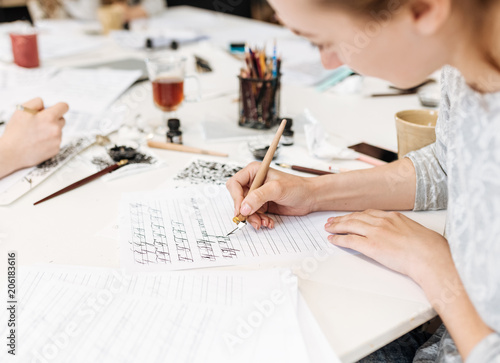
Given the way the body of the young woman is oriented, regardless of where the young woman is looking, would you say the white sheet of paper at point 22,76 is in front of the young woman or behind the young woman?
in front

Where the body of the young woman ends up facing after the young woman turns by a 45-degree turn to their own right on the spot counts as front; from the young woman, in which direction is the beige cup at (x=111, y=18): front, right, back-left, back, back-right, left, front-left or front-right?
front

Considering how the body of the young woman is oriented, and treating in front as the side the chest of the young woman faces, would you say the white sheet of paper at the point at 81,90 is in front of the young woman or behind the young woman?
in front

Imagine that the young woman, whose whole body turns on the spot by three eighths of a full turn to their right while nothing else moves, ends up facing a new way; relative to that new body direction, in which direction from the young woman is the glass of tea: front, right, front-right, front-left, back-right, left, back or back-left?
left

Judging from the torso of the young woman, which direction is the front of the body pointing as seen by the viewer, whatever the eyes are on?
to the viewer's left

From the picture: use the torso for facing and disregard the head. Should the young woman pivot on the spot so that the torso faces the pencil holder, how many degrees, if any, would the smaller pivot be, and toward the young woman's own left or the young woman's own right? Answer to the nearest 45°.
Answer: approximately 45° to the young woman's own right

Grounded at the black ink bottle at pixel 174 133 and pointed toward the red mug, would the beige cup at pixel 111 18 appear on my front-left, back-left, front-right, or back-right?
front-right

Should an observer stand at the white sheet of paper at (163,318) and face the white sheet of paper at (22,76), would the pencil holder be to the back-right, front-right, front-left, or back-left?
front-right

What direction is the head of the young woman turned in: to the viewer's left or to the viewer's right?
to the viewer's left

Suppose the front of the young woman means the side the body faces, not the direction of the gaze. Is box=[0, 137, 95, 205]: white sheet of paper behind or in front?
in front

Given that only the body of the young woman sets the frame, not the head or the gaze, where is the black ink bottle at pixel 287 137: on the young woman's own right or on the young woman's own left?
on the young woman's own right
